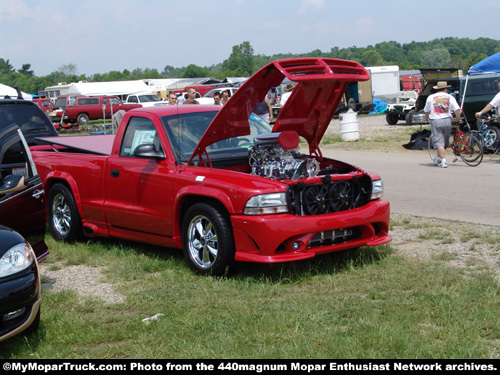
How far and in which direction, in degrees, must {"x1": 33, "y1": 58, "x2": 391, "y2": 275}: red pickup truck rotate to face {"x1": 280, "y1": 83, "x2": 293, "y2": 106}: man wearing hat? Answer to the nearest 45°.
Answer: approximately 135° to its left

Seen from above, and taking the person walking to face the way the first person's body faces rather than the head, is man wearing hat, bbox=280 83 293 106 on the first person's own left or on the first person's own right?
on the first person's own left

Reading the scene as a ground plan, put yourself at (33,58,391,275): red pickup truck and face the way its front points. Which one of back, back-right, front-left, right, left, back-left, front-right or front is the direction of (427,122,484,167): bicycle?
left

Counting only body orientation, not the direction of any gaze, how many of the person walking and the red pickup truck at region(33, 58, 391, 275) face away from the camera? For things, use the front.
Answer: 1

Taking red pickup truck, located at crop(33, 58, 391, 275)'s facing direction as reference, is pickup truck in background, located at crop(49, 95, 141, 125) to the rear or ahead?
to the rear

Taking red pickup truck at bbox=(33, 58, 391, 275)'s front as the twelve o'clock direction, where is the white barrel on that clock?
The white barrel is roughly at 8 o'clock from the red pickup truck.

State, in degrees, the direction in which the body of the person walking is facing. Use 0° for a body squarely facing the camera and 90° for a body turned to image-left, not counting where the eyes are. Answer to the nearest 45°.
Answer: approximately 180°

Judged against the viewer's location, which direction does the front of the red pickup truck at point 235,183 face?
facing the viewer and to the right of the viewer

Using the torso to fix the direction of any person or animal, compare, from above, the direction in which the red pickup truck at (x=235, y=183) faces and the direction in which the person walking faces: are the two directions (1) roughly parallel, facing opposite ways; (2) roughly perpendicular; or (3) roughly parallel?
roughly perpendicular
